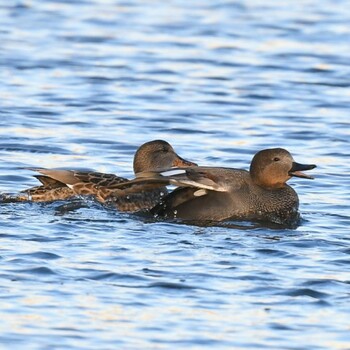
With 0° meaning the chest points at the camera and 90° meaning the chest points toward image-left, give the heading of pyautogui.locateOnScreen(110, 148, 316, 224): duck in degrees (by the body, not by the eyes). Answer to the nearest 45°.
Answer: approximately 270°
